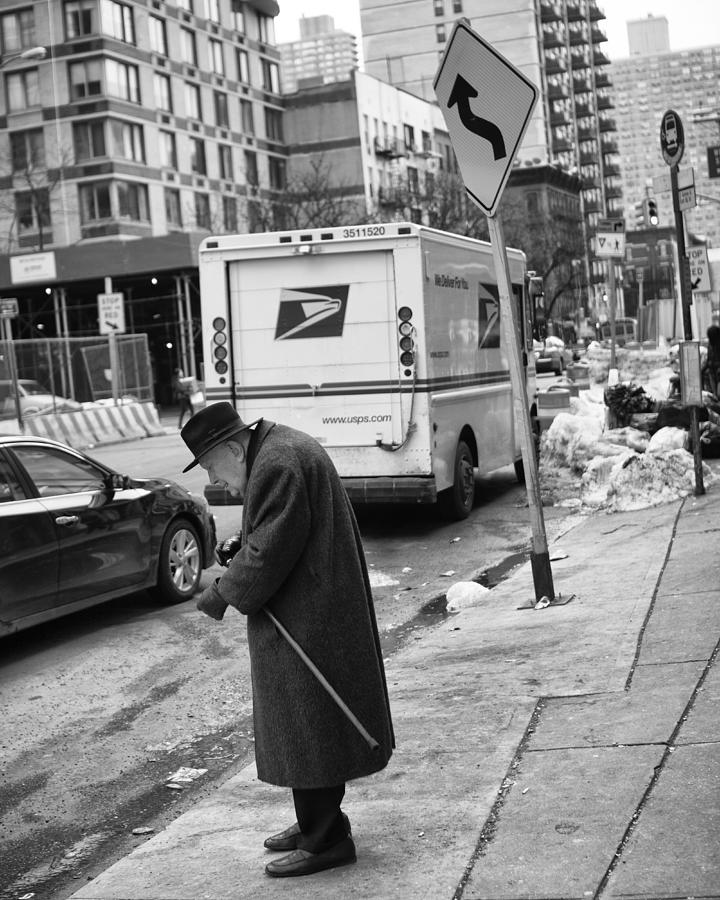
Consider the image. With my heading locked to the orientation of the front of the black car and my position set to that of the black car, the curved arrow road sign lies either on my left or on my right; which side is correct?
on my right

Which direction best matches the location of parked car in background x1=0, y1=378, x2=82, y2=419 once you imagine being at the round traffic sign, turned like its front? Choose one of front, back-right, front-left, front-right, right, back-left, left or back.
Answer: right

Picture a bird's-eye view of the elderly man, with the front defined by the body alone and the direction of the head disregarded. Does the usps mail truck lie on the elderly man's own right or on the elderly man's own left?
on the elderly man's own right

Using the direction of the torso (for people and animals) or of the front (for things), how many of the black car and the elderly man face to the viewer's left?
1

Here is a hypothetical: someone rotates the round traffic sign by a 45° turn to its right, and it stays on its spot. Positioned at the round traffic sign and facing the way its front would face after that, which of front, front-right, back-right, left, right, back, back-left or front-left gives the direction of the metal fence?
front-right

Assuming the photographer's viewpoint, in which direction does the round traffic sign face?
facing the viewer and to the left of the viewer

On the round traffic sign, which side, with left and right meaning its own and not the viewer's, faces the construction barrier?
right

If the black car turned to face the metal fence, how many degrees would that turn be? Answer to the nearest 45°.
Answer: approximately 45° to its left

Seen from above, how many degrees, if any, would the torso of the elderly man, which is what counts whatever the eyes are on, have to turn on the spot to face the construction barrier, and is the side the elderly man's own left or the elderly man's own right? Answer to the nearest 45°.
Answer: approximately 90° to the elderly man's own right

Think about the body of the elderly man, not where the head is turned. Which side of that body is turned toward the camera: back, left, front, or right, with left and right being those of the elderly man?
left

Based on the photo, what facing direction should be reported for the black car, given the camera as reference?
facing away from the viewer and to the right of the viewer

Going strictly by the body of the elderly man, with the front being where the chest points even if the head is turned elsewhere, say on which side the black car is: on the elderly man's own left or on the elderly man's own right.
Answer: on the elderly man's own right

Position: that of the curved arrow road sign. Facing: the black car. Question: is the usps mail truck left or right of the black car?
right

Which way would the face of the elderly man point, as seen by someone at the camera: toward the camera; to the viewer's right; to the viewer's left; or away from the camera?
to the viewer's left
